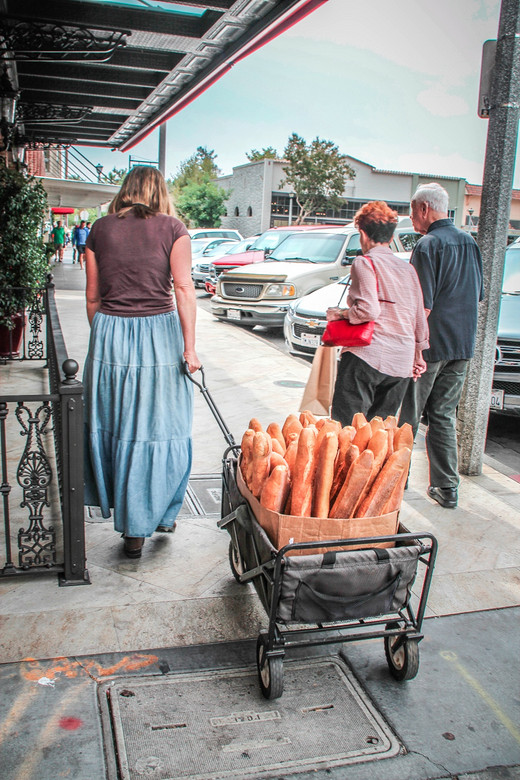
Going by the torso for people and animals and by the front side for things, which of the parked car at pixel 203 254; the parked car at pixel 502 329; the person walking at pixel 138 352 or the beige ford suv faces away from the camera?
the person walking

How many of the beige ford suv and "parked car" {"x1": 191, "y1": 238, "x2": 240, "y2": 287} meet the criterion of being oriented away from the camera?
0

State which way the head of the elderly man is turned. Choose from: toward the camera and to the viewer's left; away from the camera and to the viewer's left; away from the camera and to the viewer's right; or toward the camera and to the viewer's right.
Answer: away from the camera and to the viewer's left

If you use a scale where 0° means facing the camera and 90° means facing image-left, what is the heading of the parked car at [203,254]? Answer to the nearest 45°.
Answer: approximately 45°

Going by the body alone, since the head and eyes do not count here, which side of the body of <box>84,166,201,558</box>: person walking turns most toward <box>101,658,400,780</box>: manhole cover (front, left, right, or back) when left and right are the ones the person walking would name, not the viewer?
back

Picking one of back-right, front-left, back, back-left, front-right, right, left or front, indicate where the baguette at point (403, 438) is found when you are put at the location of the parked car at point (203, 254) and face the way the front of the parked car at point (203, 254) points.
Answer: front-left

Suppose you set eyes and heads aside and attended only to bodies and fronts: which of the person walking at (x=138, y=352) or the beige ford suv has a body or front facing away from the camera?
the person walking

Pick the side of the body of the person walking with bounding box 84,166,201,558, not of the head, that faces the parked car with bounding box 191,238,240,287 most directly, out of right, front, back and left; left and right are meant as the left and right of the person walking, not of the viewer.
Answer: front

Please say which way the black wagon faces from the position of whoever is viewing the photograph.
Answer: facing away from the viewer and to the left of the viewer

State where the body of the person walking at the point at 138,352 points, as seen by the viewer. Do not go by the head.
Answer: away from the camera

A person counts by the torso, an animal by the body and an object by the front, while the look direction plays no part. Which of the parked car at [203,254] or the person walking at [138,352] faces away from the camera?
the person walking

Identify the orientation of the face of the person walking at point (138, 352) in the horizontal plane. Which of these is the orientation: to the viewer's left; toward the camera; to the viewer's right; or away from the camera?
away from the camera
